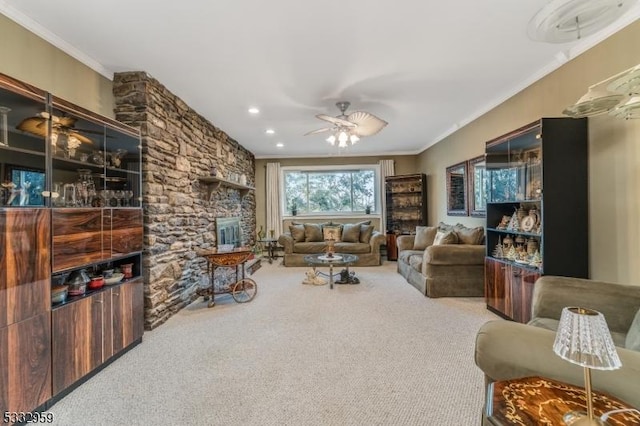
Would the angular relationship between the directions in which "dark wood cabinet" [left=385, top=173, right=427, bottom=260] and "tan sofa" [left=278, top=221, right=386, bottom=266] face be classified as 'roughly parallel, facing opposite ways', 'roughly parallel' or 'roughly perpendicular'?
roughly parallel

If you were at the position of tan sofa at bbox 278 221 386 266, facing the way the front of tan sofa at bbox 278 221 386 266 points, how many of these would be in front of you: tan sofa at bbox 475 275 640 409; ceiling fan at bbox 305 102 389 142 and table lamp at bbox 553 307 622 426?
3

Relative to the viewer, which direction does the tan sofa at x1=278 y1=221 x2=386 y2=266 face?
toward the camera

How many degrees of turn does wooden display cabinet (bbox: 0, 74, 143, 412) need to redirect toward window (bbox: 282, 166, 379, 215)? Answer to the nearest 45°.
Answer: approximately 90° to its left

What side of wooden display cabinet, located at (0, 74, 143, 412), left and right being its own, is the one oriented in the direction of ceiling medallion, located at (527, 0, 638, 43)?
front

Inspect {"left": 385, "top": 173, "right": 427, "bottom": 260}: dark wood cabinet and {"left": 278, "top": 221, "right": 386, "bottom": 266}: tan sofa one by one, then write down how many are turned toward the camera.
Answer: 2

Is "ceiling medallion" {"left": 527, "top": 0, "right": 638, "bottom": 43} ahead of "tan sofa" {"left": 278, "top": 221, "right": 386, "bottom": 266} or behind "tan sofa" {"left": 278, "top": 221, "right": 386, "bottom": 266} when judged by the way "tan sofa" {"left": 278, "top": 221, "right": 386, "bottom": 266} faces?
ahead

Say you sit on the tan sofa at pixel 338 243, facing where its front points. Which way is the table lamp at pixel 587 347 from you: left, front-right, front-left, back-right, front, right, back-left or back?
front

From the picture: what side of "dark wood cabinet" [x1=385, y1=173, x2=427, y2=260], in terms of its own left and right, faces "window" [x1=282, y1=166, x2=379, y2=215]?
right

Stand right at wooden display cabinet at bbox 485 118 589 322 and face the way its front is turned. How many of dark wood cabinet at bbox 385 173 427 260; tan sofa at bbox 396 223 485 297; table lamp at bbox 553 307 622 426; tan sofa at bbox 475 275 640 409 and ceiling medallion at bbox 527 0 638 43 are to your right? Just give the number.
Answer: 2

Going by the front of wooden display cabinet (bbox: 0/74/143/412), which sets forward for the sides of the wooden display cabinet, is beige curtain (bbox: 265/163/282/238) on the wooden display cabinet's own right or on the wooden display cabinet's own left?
on the wooden display cabinet's own left

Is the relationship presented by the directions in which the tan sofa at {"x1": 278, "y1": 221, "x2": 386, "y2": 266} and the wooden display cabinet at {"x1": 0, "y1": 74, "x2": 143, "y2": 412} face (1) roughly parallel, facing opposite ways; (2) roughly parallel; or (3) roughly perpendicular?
roughly perpendicular

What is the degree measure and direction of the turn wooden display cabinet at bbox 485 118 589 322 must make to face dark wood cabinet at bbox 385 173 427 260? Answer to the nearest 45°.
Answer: approximately 90° to its right

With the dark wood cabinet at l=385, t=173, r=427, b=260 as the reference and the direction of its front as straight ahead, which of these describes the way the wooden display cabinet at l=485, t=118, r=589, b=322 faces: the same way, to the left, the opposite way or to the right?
to the right

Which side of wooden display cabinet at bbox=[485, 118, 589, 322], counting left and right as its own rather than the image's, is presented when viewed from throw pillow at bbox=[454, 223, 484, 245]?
right

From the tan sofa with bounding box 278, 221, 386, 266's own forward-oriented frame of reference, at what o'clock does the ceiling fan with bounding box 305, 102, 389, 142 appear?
The ceiling fan is roughly at 12 o'clock from the tan sofa.

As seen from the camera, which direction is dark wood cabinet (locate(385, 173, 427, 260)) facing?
toward the camera

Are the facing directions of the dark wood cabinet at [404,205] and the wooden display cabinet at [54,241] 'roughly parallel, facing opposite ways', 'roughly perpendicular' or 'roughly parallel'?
roughly perpendicular

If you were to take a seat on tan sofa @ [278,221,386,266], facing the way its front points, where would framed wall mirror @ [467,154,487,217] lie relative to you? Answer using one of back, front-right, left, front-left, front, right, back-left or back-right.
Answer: front-left
